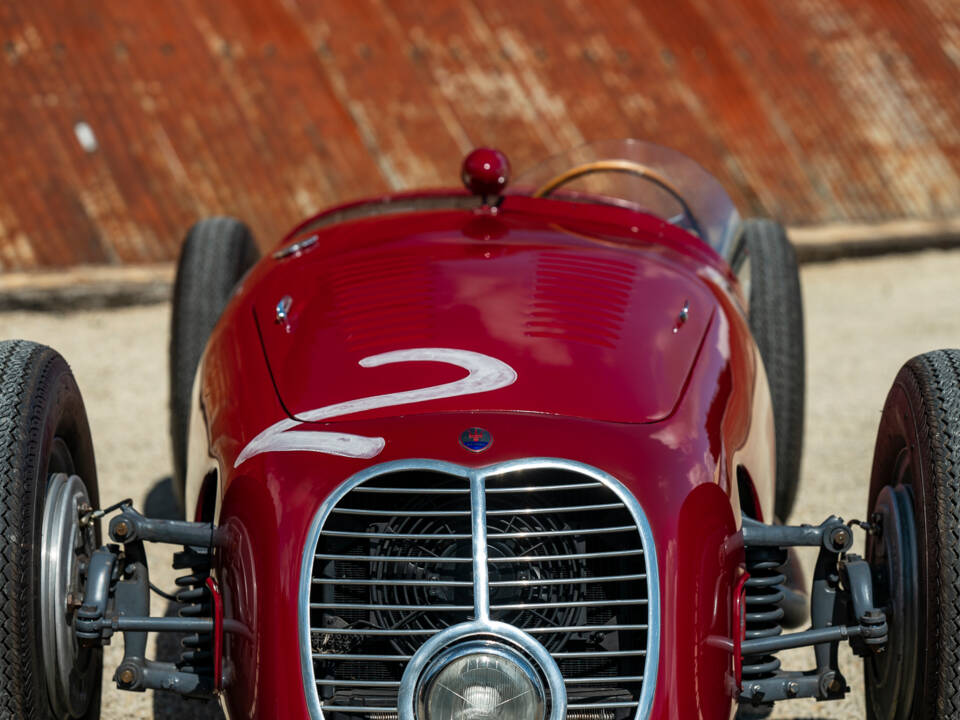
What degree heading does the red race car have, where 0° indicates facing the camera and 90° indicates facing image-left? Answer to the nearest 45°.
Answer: approximately 0°
